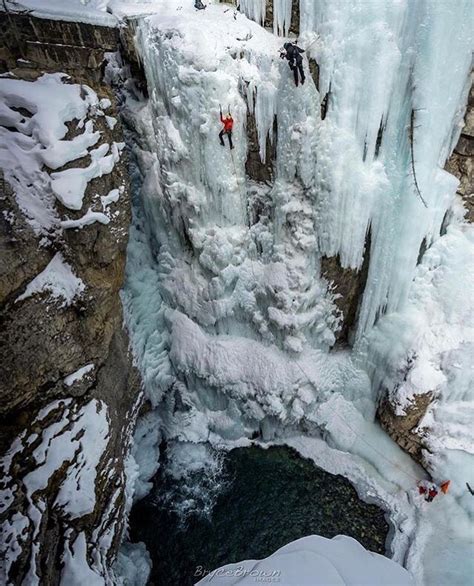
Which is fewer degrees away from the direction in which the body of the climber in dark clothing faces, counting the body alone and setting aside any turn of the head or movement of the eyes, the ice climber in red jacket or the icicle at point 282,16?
the icicle

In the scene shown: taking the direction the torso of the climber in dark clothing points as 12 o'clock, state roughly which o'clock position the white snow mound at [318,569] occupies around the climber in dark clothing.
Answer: The white snow mound is roughly at 6 o'clock from the climber in dark clothing.

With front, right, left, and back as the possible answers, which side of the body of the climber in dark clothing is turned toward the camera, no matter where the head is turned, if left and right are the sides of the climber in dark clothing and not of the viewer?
back

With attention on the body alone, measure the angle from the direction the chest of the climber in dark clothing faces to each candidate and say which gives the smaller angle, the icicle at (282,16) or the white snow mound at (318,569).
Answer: the icicle

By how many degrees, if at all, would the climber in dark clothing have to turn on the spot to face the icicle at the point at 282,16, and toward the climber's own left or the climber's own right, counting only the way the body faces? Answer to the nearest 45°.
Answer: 0° — they already face it

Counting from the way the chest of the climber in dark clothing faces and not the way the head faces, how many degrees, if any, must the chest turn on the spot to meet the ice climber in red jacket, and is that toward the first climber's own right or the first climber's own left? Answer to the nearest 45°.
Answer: approximately 90° to the first climber's own left

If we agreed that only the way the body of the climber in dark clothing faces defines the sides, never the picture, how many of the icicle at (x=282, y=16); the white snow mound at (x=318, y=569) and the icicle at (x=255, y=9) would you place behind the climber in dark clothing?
1

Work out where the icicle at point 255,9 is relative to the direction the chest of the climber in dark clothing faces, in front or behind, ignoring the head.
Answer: in front
